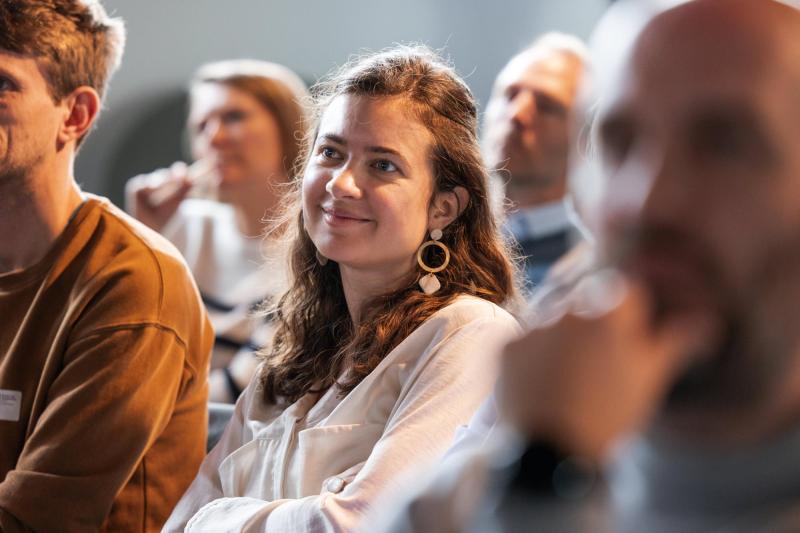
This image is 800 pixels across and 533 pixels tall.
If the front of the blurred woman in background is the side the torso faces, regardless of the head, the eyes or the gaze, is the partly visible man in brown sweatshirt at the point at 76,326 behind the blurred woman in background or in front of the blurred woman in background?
in front

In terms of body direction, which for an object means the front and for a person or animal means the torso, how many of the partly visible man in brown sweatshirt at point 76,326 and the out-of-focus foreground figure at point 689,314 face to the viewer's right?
0

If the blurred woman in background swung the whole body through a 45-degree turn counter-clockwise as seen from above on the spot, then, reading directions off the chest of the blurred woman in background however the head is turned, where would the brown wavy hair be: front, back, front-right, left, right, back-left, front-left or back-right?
front

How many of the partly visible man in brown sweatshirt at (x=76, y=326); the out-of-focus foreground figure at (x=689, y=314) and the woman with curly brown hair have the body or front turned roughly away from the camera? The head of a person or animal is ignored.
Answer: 0

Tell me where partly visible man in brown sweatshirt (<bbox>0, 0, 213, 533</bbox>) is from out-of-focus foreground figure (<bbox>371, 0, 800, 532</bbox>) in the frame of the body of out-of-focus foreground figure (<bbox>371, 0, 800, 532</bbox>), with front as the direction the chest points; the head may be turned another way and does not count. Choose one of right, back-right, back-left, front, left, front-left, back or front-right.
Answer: right

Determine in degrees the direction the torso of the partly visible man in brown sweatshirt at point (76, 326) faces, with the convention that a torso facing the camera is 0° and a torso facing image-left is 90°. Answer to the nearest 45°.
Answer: approximately 45°

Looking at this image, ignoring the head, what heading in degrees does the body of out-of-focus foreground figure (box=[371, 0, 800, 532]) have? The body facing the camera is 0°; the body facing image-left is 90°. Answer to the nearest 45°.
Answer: approximately 45°

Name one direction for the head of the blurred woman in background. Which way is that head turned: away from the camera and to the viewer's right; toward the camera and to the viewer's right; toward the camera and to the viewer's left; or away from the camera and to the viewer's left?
toward the camera and to the viewer's left

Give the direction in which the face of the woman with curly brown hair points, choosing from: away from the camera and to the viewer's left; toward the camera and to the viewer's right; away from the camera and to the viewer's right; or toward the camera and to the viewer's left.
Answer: toward the camera and to the viewer's left

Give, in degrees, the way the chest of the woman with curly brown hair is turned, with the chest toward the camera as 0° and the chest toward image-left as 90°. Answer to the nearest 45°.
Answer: approximately 45°

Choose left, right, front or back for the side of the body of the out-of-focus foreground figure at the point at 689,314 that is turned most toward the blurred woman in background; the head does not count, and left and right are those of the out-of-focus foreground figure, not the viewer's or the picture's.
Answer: right

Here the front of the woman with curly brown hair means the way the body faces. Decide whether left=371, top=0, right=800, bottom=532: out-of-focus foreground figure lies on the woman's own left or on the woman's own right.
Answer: on the woman's own left
